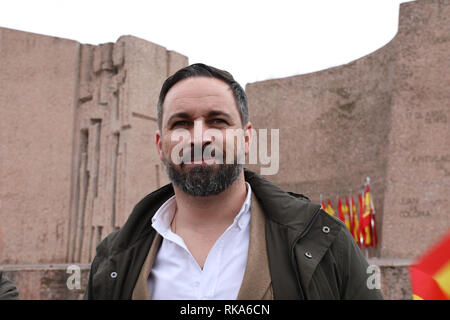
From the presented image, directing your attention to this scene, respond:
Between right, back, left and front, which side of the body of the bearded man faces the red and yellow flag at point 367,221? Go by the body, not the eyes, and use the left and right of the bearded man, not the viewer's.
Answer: back

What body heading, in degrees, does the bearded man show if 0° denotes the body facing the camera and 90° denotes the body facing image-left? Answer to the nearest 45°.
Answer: approximately 0°

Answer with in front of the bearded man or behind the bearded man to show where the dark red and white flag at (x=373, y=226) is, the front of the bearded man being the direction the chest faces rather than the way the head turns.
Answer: behind

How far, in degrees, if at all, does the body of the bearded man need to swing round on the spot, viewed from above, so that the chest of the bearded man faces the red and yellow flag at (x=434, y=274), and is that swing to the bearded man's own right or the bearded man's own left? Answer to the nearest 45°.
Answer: approximately 45° to the bearded man's own left

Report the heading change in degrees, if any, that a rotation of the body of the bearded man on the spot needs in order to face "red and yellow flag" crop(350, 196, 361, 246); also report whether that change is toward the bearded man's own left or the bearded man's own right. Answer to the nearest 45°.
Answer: approximately 180°

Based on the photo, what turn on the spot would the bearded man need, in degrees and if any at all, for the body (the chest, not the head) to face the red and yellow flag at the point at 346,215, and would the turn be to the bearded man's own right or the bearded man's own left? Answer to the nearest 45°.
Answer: approximately 180°

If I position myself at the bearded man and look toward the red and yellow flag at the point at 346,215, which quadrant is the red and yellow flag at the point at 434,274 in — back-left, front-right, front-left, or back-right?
back-right
